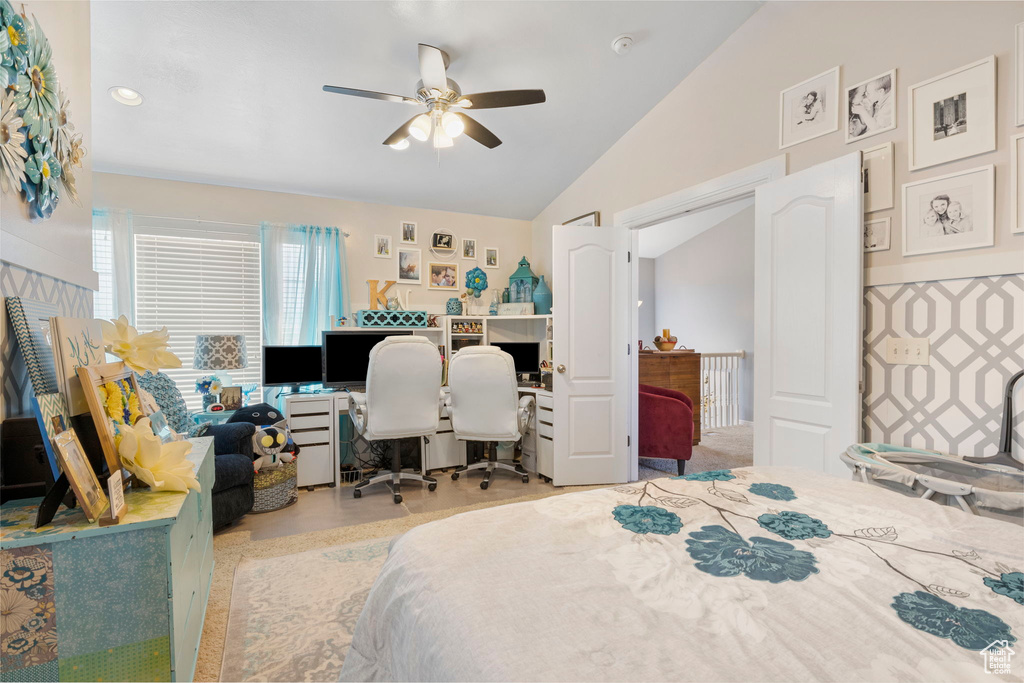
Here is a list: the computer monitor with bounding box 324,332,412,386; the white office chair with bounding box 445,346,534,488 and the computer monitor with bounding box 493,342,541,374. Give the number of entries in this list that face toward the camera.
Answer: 2

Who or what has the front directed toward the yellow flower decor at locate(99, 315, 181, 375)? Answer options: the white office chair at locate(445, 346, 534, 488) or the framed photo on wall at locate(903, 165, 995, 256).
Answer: the framed photo on wall

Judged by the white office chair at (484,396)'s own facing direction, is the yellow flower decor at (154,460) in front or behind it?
behind

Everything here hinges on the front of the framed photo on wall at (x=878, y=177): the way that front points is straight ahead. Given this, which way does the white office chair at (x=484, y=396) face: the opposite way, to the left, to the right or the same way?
to the right

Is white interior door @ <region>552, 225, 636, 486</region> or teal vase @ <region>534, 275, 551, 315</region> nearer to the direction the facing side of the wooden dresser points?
the white interior door

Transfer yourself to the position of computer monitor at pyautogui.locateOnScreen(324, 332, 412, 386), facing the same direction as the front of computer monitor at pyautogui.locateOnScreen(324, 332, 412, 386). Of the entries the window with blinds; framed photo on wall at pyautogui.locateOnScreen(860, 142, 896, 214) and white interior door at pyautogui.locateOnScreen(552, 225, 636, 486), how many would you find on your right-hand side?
1

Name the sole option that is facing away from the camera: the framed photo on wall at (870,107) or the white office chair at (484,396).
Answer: the white office chair

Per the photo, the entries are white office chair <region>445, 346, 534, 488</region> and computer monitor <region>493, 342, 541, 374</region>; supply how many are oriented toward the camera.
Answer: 1

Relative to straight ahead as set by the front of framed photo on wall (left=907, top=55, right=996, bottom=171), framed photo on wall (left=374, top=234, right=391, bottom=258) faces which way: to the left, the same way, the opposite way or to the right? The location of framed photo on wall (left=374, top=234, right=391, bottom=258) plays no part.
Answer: to the left

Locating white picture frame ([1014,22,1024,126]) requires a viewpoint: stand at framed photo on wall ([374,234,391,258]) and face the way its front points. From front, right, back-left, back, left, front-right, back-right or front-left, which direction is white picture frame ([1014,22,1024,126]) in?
front-left

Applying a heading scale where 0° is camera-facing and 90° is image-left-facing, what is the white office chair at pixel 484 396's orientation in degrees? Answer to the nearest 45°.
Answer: approximately 180°

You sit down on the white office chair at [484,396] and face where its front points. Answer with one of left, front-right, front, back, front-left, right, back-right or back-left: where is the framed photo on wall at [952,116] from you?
back-right

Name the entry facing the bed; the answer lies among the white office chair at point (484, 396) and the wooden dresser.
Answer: the wooden dresser

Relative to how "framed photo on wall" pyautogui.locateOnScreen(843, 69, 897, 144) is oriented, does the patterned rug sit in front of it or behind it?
in front

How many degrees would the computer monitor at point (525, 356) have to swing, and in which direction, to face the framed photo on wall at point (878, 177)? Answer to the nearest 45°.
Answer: approximately 45° to its left
